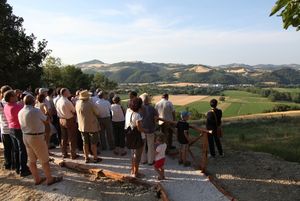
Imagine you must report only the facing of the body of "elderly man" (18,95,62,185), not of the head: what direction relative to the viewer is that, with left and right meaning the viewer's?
facing away from the viewer and to the right of the viewer

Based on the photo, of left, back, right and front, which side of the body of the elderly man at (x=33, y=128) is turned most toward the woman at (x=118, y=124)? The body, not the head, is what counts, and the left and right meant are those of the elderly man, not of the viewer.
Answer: front

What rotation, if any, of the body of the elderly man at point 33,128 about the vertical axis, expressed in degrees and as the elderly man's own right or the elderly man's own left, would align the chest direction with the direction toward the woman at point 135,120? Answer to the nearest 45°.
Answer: approximately 45° to the elderly man's own right

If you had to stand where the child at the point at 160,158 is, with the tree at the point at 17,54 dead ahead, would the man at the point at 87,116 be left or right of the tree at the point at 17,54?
left

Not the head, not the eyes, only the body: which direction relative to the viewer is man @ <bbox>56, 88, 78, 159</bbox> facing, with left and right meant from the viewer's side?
facing away from the viewer and to the right of the viewer

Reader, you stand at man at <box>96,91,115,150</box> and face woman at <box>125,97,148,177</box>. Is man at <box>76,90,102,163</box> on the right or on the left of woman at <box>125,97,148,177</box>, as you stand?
right

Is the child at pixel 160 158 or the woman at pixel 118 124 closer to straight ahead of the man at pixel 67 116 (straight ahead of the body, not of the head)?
the woman

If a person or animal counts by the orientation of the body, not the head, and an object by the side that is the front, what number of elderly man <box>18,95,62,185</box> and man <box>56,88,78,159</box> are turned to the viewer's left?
0

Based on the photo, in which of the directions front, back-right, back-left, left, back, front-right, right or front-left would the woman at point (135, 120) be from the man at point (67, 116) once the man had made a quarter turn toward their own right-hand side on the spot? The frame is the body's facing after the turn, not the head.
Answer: front
